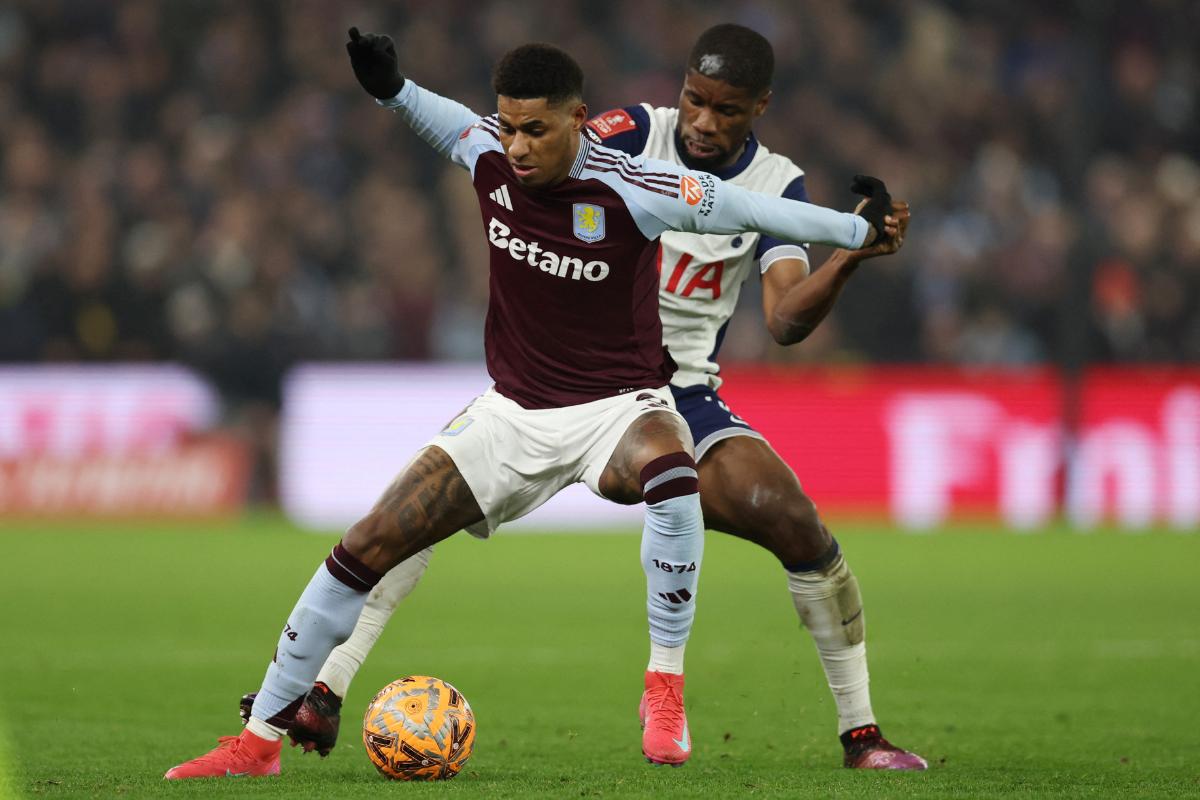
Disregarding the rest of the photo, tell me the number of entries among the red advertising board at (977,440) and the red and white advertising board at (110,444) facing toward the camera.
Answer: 2

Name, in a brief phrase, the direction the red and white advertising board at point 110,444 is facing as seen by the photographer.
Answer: facing the viewer

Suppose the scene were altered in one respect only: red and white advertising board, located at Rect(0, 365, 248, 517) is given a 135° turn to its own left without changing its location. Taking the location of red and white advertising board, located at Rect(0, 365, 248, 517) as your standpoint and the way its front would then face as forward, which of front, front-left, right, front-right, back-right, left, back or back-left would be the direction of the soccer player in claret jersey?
back-right

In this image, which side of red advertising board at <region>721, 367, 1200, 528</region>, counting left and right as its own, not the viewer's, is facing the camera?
front

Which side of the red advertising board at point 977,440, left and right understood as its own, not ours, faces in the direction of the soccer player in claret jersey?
front

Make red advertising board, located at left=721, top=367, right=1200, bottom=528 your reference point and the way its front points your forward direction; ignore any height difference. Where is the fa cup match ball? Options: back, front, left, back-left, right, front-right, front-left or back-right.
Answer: front

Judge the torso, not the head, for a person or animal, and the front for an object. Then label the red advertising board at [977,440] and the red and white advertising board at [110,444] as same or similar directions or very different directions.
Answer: same or similar directions

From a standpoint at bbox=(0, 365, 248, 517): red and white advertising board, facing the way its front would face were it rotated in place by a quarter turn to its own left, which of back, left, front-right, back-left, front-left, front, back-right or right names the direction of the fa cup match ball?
right

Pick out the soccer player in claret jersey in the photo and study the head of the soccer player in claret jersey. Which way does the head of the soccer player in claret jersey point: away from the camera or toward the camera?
toward the camera

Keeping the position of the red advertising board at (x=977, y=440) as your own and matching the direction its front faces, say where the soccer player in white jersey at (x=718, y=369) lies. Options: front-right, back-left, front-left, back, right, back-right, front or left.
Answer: front

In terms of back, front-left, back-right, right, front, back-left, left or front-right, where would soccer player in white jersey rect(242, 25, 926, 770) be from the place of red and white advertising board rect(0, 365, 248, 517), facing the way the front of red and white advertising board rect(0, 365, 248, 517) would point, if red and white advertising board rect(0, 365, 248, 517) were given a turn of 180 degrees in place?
back
